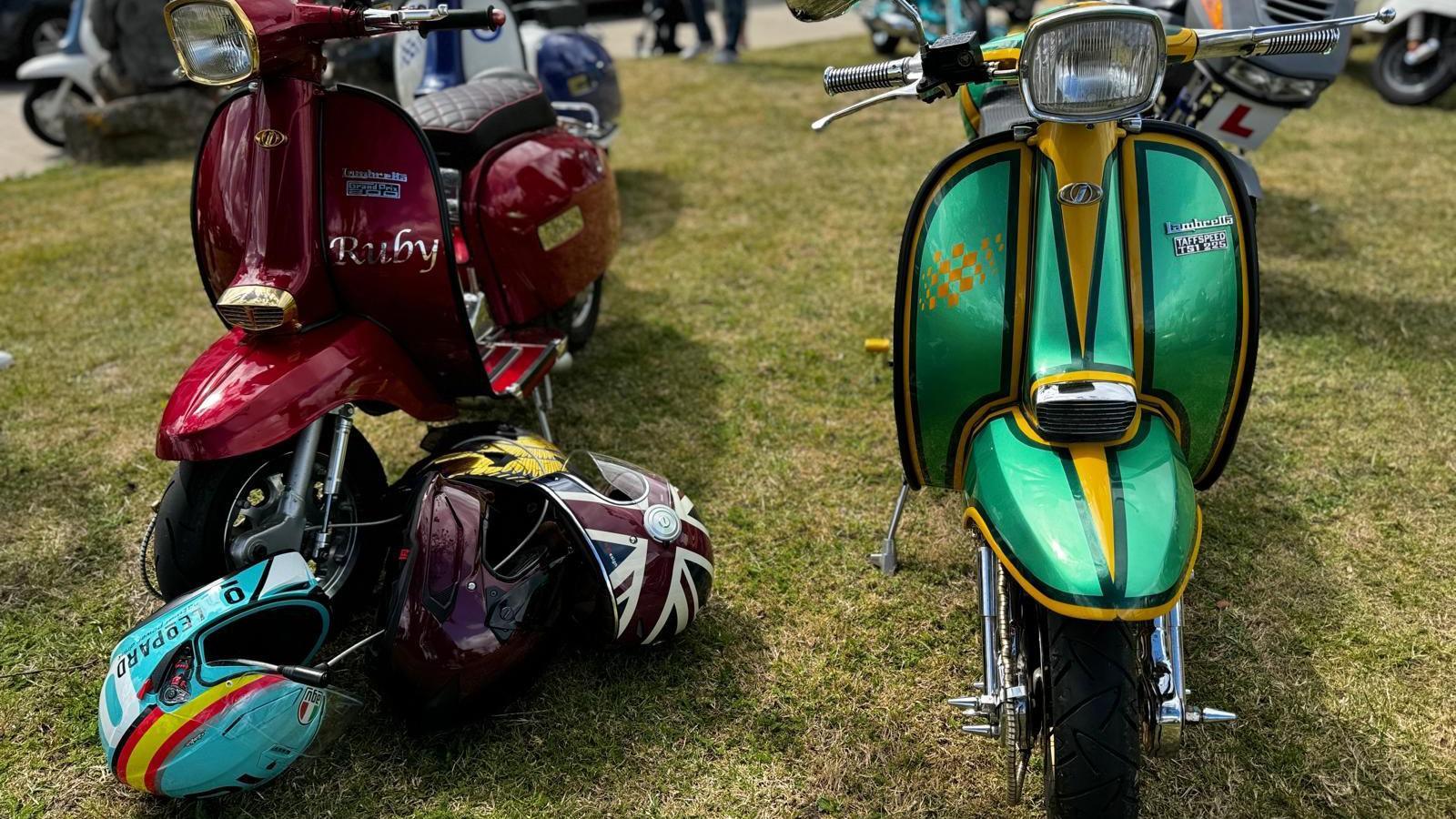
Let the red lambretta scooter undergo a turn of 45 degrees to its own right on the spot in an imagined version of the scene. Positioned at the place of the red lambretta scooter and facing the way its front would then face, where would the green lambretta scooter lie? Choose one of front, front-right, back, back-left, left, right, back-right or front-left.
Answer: back-left

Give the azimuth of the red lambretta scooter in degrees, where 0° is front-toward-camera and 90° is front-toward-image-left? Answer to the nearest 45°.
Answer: approximately 45°

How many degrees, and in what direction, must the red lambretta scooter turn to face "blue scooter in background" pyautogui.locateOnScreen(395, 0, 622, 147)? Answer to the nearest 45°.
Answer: approximately 135° to its right

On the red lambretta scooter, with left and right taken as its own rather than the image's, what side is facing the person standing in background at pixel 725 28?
back

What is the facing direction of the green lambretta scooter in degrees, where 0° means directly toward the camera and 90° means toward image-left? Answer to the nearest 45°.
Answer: approximately 0°
